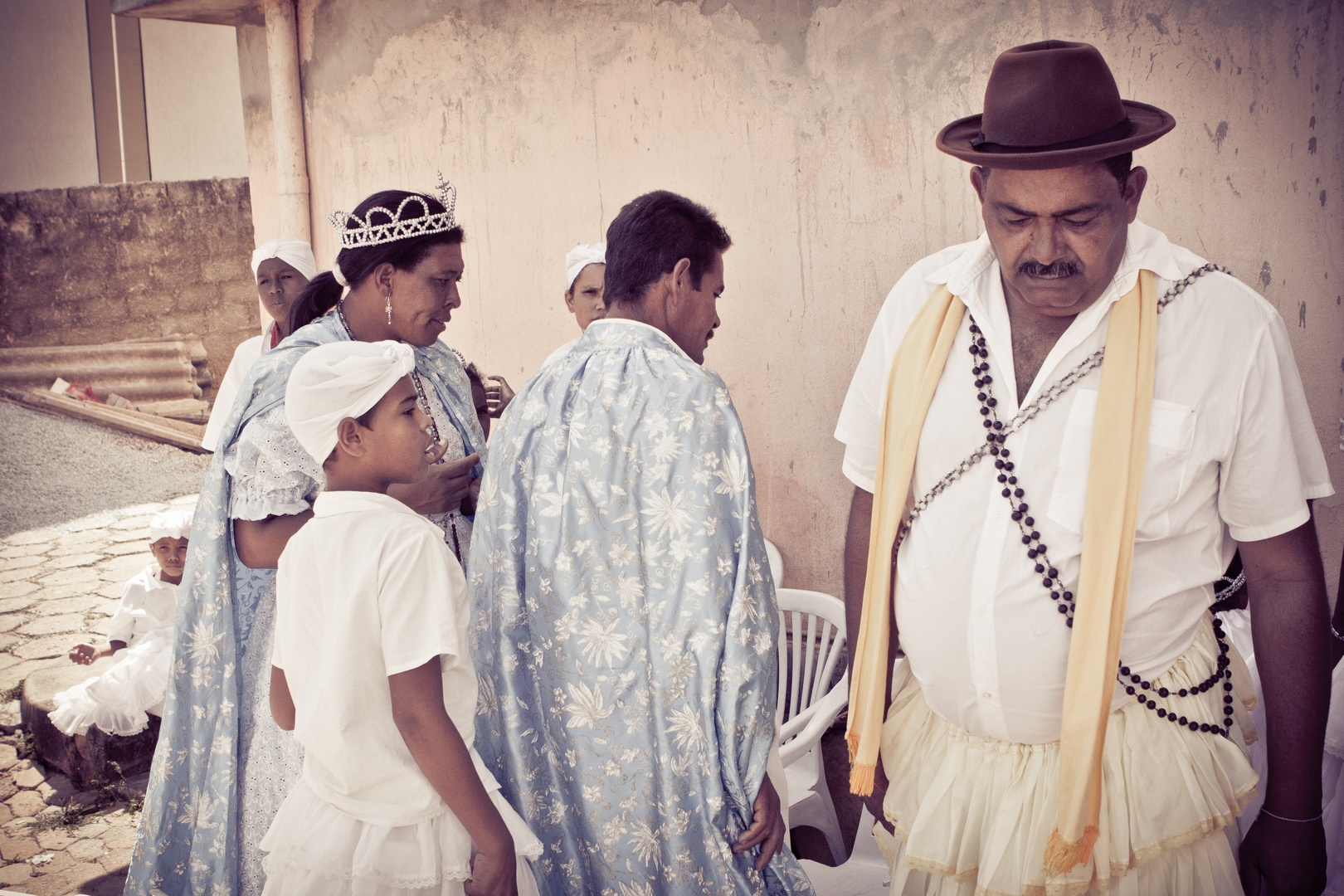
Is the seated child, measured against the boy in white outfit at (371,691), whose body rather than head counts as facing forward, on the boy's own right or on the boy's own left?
on the boy's own left

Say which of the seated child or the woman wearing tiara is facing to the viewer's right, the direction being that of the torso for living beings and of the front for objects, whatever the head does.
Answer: the woman wearing tiara

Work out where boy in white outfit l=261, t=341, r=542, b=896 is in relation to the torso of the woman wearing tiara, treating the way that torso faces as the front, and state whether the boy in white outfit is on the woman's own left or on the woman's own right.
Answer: on the woman's own right

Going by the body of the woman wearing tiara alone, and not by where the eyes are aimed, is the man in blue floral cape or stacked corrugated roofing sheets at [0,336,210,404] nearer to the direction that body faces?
the man in blue floral cape

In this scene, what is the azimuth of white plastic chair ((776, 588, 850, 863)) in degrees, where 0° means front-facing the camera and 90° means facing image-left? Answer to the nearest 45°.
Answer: approximately 45°

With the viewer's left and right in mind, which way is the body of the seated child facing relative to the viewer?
facing the viewer and to the left of the viewer

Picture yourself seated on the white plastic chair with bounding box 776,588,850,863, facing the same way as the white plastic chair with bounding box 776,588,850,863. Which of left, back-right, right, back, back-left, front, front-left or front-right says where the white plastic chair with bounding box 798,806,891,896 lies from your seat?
front-left

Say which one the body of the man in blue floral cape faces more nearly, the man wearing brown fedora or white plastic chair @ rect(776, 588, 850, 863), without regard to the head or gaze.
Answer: the white plastic chair

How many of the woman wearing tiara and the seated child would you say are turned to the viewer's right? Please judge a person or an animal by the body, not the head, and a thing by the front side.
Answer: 1

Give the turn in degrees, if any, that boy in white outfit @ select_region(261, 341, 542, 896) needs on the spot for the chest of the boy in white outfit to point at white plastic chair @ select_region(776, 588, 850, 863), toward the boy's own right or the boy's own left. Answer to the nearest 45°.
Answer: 0° — they already face it

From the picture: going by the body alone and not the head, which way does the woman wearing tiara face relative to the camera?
to the viewer's right
